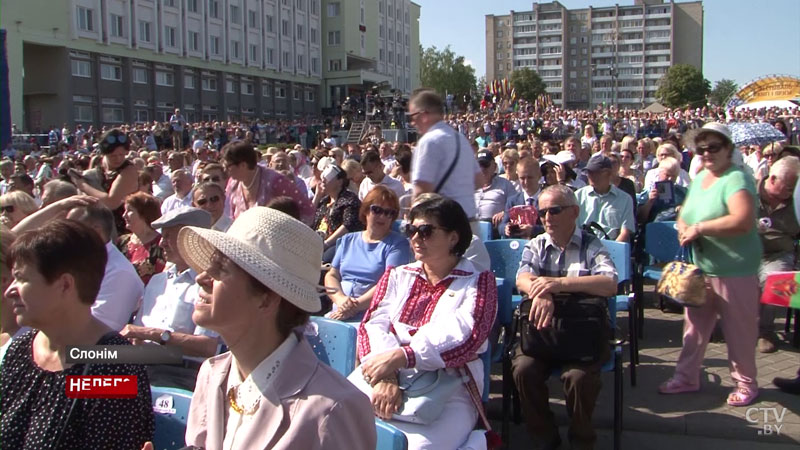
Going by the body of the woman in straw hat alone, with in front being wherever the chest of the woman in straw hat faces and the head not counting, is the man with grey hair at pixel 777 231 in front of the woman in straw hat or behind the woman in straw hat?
behind

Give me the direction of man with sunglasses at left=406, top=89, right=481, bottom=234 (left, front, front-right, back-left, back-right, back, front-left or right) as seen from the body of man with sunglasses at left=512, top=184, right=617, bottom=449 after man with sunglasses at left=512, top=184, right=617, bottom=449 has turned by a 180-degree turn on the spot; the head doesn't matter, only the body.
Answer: front-left

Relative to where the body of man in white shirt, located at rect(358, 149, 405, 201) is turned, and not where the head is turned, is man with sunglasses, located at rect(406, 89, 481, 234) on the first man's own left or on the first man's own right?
on the first man's own left

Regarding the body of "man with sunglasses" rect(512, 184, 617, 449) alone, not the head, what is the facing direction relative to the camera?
toward the camera

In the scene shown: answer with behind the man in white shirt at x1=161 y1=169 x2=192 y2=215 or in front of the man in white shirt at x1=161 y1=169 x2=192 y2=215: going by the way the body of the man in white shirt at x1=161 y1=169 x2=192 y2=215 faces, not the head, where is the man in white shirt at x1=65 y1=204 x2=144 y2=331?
in front

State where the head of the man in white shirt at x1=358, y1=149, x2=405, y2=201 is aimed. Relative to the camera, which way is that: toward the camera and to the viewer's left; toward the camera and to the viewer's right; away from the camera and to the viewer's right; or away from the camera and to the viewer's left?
toward the camera and to the viewer's left

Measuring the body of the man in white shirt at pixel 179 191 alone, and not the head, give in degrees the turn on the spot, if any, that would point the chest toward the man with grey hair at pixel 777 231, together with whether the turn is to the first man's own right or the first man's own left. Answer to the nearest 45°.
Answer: approximately 90° to the first man's own left

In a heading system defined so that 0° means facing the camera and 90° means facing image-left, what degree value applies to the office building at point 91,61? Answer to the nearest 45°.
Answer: approximately 315°

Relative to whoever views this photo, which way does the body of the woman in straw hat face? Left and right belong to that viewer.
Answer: facing the viewer and to the left of the viewer
